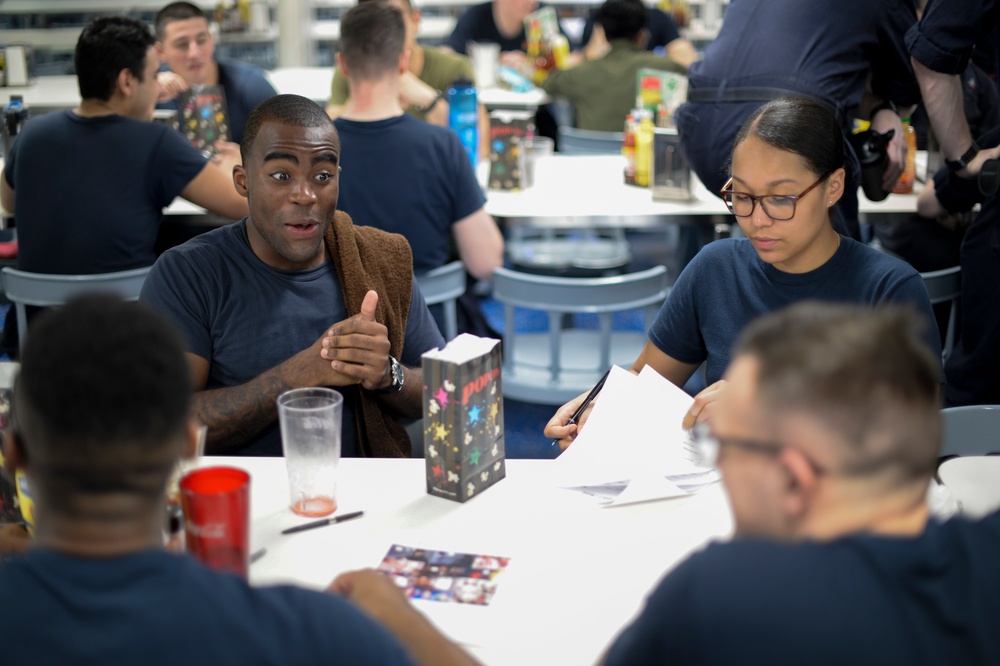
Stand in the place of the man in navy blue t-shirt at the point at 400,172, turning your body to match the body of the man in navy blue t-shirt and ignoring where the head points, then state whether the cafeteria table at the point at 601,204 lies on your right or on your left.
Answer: on your right

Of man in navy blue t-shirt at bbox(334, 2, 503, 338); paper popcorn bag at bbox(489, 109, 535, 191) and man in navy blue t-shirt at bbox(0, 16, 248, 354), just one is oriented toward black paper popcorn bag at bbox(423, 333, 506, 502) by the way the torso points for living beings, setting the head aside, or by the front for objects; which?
paper popcorn bag at bbox(489, 109, 535, 191)

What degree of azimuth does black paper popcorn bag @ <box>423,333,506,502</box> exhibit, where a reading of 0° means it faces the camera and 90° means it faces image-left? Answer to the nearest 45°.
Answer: approximately 315°

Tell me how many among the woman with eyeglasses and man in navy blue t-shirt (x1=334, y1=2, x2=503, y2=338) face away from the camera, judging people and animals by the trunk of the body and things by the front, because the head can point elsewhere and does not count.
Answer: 1

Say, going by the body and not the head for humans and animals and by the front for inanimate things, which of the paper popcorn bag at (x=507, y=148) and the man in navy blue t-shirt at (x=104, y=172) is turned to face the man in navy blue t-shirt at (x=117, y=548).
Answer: the paper popcorn bag

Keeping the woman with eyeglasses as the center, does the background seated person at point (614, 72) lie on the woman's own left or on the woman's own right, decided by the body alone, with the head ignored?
on the woman's own right

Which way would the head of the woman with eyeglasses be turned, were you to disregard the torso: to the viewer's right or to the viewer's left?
to the viewer's left

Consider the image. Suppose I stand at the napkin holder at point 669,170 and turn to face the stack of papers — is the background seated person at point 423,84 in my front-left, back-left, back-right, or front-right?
back-right

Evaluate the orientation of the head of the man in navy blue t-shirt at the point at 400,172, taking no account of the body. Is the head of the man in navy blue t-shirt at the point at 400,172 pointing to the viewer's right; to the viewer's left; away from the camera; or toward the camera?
away from the camera

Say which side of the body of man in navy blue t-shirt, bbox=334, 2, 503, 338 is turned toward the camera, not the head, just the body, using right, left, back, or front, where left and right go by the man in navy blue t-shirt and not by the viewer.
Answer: back

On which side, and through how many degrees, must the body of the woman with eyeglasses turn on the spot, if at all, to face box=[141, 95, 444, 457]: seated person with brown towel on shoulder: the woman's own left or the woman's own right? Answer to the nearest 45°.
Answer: approximately 45° to the woman's own right

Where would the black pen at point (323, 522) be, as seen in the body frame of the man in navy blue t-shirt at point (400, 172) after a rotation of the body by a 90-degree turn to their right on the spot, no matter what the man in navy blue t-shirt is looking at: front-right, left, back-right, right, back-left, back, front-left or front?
right

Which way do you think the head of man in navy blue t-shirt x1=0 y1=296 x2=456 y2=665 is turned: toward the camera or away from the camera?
away from the camera

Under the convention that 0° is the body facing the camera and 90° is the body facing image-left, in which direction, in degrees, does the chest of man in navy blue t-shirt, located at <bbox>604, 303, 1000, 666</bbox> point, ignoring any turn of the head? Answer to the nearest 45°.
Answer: approximately 135°

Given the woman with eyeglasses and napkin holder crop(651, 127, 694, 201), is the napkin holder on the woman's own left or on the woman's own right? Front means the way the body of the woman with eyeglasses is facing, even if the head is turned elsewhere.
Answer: on the woman's own right

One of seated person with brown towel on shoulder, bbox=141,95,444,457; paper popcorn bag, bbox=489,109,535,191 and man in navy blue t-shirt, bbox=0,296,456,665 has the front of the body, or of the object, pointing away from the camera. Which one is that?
the man in navy blue t-shirt
